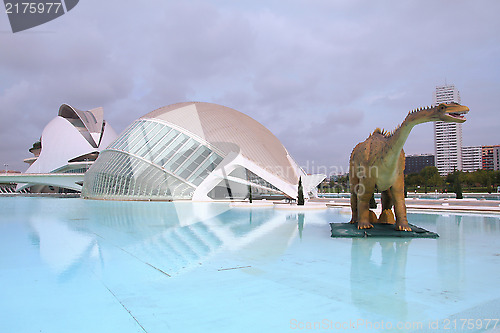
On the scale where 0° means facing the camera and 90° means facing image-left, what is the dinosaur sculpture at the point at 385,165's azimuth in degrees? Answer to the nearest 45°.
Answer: approximately 315°

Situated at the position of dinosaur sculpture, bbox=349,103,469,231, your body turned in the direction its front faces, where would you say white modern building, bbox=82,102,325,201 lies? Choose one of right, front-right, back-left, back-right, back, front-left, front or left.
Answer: back
